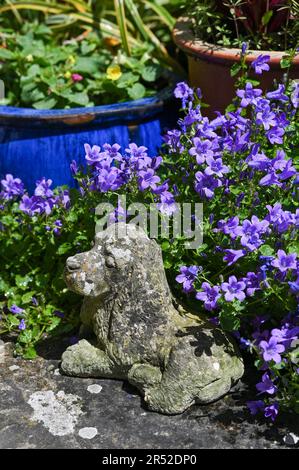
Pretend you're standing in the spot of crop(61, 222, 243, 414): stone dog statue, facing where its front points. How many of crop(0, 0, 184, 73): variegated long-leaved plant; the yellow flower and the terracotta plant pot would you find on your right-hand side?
3

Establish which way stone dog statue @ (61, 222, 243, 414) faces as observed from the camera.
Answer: facing to the left of the viewer

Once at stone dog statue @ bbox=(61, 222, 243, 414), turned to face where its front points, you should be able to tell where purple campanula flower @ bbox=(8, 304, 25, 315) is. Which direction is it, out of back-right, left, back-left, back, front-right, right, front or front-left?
front-right

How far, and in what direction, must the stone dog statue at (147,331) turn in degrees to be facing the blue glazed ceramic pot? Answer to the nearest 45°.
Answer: approximately 90° to its right

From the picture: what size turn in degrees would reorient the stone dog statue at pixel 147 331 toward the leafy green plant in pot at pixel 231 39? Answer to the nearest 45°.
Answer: approximately 90° to its right

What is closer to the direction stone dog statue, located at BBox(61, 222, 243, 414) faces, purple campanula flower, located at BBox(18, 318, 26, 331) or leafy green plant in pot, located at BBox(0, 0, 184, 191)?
the purple campanula flower

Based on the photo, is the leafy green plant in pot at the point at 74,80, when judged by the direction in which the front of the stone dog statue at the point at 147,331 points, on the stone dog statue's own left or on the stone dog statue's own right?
on the stone dog statue's own right

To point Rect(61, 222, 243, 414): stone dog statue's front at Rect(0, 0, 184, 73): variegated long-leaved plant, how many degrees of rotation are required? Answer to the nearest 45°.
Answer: approximately 90° to its right

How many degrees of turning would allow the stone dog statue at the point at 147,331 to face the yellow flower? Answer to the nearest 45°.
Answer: approximately 90° to its right
